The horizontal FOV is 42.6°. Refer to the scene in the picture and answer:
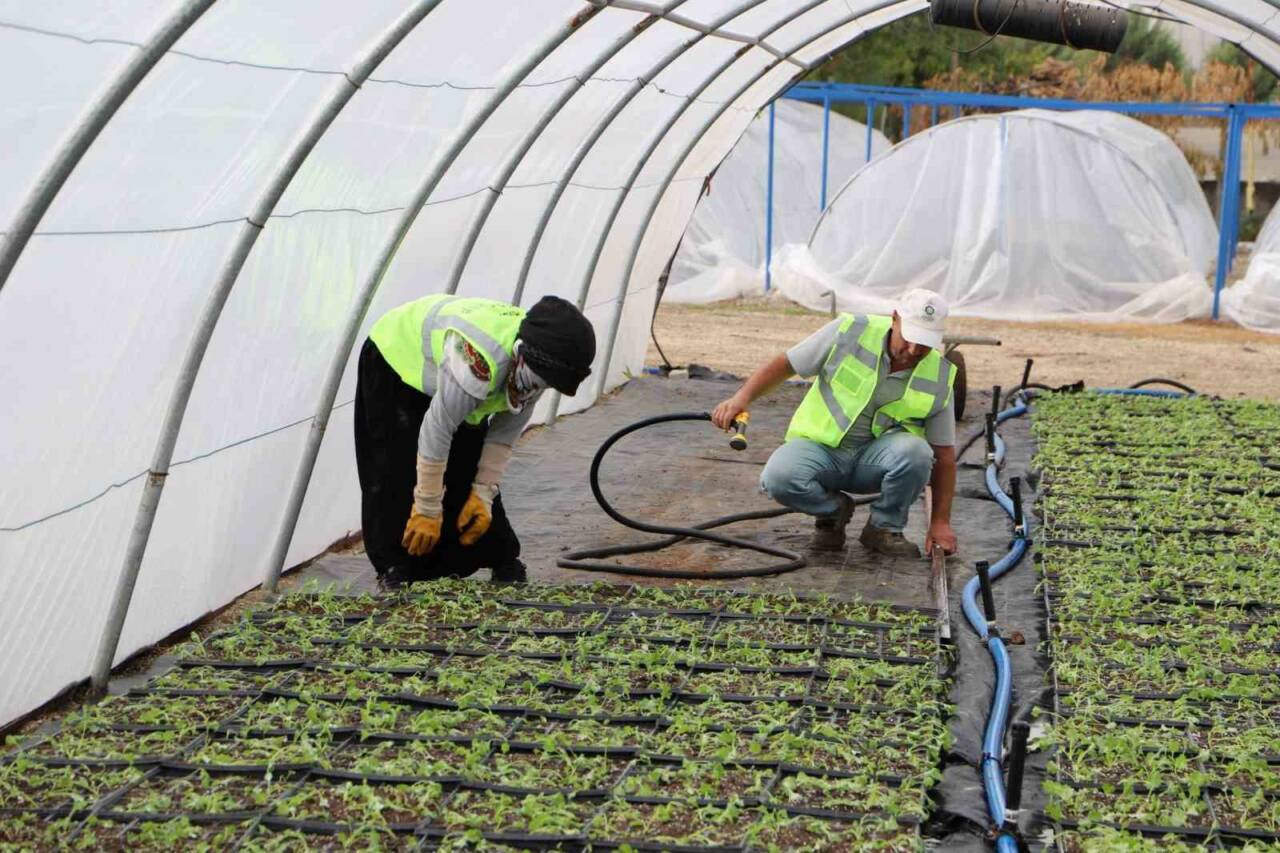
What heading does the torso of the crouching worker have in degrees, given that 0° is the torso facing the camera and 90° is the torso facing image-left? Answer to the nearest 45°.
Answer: approximately 0°

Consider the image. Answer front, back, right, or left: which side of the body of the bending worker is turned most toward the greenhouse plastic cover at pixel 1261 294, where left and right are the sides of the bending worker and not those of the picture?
left

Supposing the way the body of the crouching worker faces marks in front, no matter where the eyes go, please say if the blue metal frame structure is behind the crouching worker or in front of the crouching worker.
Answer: behind

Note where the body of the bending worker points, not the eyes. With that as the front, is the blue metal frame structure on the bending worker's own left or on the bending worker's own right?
on the bending worker's own left

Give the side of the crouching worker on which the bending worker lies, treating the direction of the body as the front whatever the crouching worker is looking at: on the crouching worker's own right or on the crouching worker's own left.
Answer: on the crouching worker's own right

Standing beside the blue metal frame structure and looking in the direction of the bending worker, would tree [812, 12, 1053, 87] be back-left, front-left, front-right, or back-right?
back-right

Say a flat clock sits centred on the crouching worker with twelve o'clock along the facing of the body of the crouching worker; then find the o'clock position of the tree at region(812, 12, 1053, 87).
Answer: The tree is roughly at 6 o'clock from the crouching worker.

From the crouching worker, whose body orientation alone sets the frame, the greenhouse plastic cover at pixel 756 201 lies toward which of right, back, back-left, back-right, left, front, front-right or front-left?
back

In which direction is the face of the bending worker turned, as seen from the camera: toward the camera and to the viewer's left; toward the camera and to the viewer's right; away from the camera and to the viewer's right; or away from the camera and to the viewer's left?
toward the camera and to the viewer's right

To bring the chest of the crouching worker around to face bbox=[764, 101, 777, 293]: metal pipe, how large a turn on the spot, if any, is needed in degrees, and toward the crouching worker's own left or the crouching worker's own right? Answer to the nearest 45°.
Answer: approximately 180°

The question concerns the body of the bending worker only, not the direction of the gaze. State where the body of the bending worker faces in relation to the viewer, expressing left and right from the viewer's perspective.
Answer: facing the viewer and to the right of the viewer

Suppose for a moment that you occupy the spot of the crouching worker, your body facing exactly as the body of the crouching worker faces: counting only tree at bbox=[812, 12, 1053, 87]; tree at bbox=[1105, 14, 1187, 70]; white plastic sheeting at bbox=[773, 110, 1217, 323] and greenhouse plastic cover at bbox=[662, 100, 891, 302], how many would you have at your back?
4
